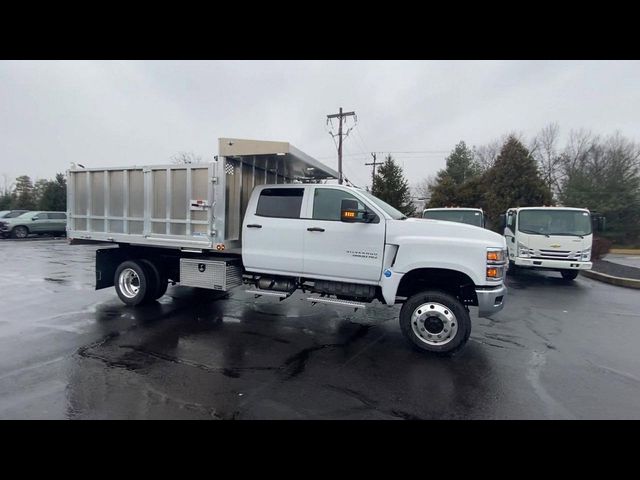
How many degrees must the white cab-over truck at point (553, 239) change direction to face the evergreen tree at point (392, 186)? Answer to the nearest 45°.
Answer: approximately 135° to its right

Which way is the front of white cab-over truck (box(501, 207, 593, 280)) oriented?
toward the camera

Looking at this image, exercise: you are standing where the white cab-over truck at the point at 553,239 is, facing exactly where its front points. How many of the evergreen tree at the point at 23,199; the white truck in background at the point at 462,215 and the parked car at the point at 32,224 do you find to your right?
3

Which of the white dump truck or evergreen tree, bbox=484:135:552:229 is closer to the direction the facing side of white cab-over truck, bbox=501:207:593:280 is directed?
the white dump truck

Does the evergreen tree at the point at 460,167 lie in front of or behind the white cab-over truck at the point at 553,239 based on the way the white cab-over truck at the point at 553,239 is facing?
behind

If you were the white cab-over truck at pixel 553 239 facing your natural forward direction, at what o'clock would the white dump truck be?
The white dump truck is roughly at 1 o'clock from the white cab-over truck.

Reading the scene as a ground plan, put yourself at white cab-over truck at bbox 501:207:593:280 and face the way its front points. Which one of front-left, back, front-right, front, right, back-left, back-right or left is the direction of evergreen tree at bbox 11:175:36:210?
right

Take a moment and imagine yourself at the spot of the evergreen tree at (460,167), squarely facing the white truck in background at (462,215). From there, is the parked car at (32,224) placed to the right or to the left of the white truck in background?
right

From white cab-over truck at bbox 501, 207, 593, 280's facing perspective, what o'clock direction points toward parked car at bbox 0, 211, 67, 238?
The parked car is roughly at 3 o'clock from the white cab-over truck.

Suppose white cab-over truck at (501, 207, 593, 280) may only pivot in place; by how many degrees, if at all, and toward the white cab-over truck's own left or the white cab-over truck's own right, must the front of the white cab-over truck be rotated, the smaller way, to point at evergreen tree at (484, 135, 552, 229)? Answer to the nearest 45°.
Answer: approximately 180°

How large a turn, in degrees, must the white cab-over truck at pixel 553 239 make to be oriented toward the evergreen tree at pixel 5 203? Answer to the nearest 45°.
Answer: approximately 90° to its right

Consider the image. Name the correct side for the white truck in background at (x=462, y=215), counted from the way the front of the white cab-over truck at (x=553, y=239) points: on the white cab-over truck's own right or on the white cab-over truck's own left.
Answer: on the white cab-over truck's own right
